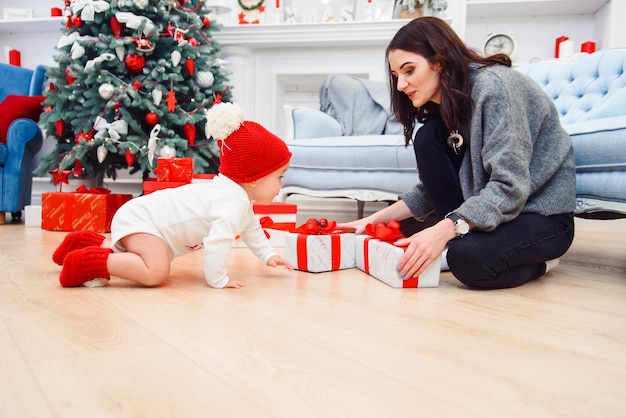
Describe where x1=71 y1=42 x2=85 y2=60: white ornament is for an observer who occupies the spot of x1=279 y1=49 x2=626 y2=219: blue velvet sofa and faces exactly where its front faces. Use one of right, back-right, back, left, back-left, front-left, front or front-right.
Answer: front-right

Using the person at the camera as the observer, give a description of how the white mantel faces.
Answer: facing the viewer

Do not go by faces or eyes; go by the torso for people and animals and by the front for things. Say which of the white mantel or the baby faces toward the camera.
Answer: the white mantel

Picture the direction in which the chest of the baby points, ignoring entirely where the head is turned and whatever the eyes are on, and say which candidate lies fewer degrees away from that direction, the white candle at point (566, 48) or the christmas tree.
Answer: the white candle

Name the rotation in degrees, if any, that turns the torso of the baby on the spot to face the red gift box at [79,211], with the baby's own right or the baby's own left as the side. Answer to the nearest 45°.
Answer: approximately 90° to the baby's own left

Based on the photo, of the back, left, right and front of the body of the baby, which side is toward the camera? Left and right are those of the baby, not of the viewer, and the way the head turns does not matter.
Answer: right

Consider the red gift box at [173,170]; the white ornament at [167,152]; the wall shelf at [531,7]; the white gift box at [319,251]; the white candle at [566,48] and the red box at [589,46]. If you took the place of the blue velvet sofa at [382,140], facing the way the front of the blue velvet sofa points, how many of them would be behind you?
3

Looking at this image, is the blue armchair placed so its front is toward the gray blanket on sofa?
no

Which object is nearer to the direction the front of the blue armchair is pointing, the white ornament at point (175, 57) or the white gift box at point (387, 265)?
the white gift box

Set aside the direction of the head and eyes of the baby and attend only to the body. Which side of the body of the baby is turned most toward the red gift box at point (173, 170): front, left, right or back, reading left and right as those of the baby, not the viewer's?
left

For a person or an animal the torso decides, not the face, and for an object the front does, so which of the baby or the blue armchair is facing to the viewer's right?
the baby

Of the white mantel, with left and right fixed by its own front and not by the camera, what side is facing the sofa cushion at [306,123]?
front

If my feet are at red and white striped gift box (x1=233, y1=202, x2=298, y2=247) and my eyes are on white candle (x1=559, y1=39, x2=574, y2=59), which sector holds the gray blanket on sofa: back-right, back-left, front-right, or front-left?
front-left

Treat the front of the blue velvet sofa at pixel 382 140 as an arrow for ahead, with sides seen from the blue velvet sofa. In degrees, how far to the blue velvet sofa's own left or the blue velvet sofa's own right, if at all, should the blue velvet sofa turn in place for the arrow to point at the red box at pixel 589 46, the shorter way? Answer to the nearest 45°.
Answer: approximately 180°

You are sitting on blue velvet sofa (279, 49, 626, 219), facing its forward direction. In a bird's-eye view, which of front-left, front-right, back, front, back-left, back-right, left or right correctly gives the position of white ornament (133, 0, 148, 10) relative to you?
front-right

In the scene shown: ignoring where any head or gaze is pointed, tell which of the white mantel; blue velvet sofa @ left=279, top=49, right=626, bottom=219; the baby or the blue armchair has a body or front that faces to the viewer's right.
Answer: the baby
